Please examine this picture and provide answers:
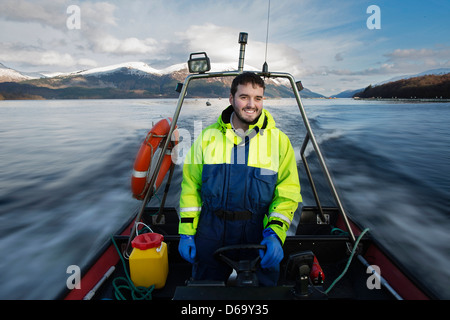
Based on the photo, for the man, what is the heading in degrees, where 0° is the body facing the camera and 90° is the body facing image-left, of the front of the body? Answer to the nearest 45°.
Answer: approximately 0°

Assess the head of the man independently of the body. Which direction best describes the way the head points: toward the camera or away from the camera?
toward the camera
